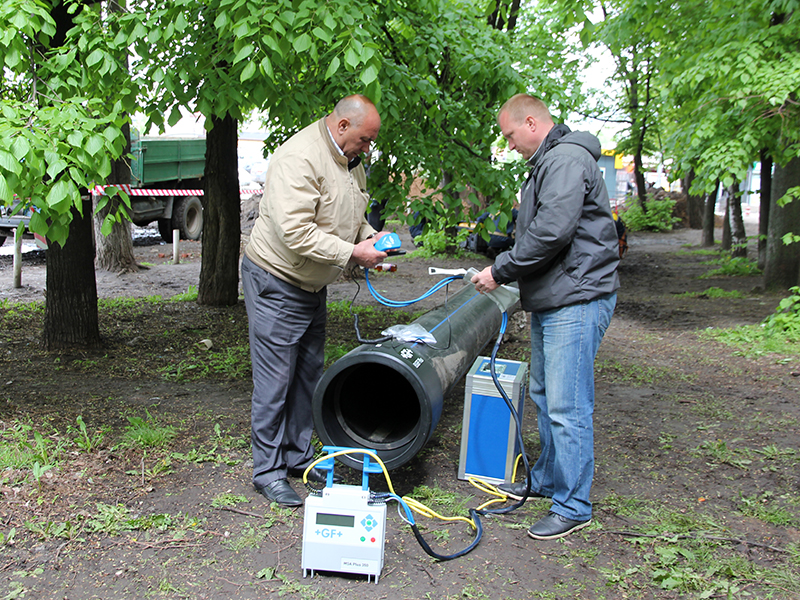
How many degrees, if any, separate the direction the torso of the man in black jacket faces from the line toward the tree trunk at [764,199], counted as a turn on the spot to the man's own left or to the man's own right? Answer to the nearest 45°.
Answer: approximately 90° to the man's own right

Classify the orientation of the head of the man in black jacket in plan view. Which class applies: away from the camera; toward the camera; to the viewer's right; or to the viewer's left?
to the viewer's left

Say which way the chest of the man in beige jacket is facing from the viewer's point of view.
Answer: to the viewer's right

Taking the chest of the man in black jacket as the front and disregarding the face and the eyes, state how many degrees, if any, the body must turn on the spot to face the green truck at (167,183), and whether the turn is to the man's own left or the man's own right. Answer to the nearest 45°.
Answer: approximately 45° to the man's own right

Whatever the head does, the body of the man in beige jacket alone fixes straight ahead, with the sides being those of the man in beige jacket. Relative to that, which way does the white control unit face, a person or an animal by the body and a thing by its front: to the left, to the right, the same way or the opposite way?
to the right

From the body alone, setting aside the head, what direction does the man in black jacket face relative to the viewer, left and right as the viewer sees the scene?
facing to the left of the viewer
